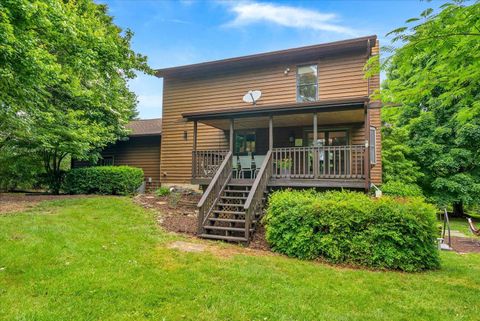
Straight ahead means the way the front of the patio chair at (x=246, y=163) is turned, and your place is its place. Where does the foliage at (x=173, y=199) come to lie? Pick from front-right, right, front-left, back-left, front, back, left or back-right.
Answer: back-left

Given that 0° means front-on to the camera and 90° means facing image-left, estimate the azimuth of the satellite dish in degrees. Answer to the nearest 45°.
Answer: approximately 45°

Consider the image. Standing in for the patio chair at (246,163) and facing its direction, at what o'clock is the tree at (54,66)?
The tree is roughly at 2 o'clock from the patio chair.

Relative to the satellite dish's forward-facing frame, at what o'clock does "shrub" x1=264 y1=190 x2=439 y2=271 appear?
The shrub is roughly at 10 o'clock from the satellite dish.

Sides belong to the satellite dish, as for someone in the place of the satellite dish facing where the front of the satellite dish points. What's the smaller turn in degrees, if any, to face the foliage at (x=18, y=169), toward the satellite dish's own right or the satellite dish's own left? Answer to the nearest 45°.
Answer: approximately 45° to the satellite dish's own right
